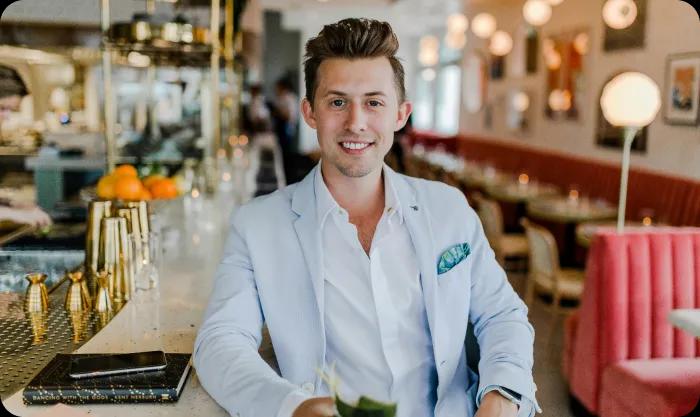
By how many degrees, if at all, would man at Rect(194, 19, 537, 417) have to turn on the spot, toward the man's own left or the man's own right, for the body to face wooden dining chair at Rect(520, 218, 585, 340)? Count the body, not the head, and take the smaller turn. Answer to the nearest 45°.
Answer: approximately 180°

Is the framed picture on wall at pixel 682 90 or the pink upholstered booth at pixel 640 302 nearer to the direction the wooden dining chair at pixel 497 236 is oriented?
the framed picture on wall

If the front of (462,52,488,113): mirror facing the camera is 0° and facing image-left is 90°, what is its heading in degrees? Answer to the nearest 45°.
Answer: approximately 45°

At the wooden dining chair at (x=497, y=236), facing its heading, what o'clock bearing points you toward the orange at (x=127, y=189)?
The orange is roughly at 5 o'clock from the wooden dining chair.

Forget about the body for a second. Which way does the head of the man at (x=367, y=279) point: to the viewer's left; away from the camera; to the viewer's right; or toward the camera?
toward the camera

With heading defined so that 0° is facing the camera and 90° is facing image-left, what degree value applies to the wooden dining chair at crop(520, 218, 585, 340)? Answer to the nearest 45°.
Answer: approximately 225°

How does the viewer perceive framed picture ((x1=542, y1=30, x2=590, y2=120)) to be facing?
facing the viewer and to the left of the viewer

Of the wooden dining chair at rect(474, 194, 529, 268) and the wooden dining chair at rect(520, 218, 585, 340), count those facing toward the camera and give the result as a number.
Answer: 0

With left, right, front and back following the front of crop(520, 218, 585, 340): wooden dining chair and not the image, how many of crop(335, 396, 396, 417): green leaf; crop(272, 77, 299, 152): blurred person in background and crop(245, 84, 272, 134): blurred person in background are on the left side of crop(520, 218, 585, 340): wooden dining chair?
2

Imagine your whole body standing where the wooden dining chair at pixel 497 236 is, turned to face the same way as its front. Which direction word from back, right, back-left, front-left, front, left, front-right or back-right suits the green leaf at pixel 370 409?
back-right

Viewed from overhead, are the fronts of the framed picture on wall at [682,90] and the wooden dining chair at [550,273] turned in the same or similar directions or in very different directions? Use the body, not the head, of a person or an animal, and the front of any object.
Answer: very different directions

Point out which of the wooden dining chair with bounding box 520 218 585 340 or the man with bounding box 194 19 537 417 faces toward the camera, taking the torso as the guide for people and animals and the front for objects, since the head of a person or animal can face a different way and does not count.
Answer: the man

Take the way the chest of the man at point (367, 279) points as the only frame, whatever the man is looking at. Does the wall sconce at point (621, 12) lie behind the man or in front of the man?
behind

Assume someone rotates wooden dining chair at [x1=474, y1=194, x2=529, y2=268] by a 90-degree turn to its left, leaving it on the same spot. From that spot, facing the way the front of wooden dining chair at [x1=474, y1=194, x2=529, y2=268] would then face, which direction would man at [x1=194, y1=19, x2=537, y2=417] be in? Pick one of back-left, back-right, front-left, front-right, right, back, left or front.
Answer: back-left

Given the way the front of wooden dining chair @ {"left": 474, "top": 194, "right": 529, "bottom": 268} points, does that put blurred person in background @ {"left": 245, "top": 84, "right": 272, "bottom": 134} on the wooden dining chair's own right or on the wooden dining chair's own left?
on the wooden dining chair's own left

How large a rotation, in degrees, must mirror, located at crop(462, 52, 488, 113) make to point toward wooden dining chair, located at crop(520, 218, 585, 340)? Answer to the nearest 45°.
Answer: approximately 45° to its left

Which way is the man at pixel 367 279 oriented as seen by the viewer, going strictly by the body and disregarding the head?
toward the camera

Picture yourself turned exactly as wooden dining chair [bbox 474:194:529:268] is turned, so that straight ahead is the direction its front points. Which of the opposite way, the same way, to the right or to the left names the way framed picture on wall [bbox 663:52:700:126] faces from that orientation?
the opposite way
